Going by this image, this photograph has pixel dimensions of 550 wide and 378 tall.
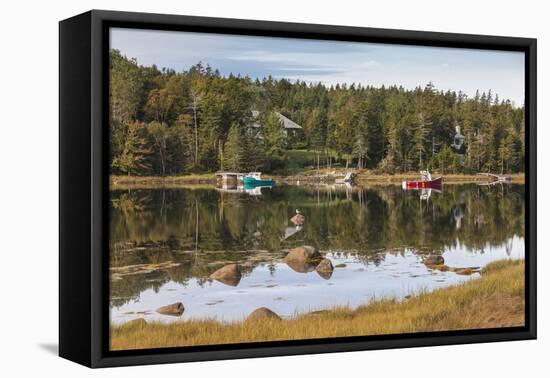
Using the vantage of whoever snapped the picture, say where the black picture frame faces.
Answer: facing the viewer and to the right of the viewer
